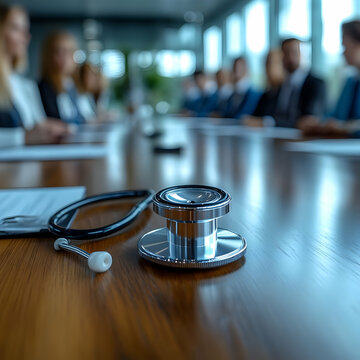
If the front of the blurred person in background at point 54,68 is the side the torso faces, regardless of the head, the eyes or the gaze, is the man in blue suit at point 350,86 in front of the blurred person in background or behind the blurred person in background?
in front

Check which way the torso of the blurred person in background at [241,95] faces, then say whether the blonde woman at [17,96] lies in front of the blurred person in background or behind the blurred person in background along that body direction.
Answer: in front

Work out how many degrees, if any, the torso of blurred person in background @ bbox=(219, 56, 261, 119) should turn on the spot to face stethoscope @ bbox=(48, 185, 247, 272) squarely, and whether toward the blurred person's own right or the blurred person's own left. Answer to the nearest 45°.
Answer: approximately 45° to the blurred person's own left

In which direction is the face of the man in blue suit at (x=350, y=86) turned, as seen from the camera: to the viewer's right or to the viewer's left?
to the viewer's left

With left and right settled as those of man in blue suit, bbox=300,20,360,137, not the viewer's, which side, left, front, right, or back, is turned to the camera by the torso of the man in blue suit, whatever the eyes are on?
left

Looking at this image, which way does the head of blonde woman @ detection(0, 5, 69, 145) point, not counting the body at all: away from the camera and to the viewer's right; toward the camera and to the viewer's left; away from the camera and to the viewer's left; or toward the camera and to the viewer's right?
toward the camera and to the viewer's right

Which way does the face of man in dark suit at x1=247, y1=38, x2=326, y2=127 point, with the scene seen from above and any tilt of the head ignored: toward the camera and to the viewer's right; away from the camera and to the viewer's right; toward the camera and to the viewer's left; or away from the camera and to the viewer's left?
toward the camera and to the viewer's left

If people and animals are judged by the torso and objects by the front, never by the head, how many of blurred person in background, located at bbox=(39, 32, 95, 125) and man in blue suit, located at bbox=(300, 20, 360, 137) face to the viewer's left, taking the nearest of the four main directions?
1

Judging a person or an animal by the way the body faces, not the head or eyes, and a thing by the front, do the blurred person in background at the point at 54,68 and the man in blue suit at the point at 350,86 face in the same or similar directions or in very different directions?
very different directions

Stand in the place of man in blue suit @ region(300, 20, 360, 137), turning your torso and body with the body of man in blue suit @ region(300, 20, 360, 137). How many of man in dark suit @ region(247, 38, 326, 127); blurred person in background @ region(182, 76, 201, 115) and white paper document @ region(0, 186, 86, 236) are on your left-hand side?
1

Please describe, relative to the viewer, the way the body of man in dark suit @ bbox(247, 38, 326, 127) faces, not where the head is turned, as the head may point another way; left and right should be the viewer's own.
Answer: facing the viewer and to the left of the viewer

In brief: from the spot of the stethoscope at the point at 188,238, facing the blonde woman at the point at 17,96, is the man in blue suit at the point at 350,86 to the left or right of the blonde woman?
right
